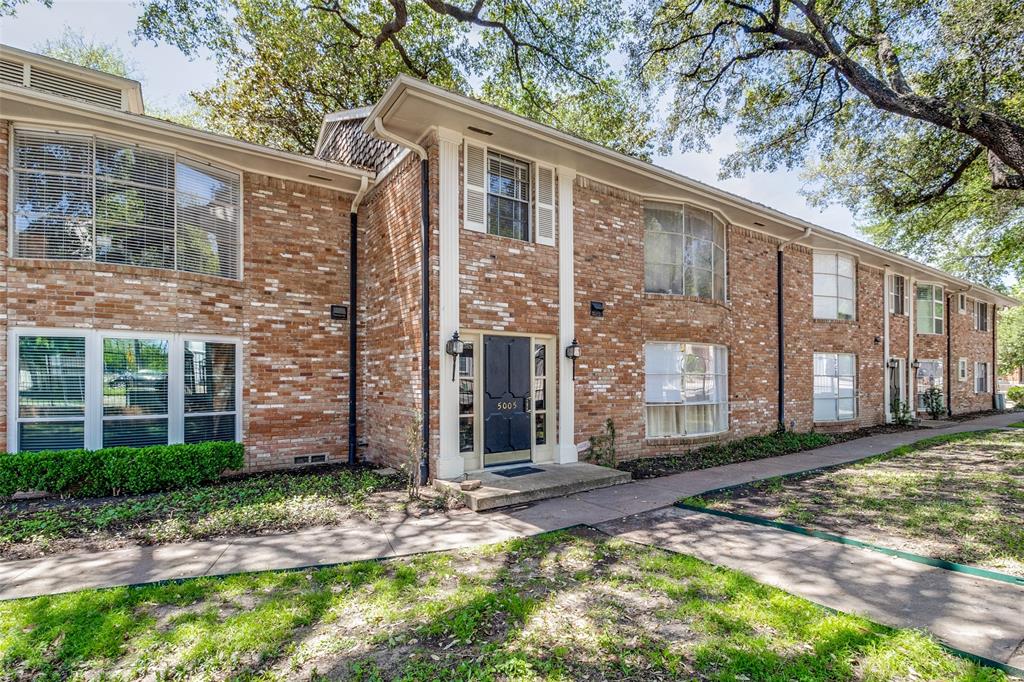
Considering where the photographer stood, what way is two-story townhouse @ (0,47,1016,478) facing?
facing the viewer and to the right of the viewer

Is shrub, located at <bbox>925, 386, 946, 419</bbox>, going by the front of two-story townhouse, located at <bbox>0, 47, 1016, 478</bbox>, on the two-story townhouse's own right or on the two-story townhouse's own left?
on the two-story townhouse's own left

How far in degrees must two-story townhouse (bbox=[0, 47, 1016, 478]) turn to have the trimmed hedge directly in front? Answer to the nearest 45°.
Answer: approximately 90° to its right
